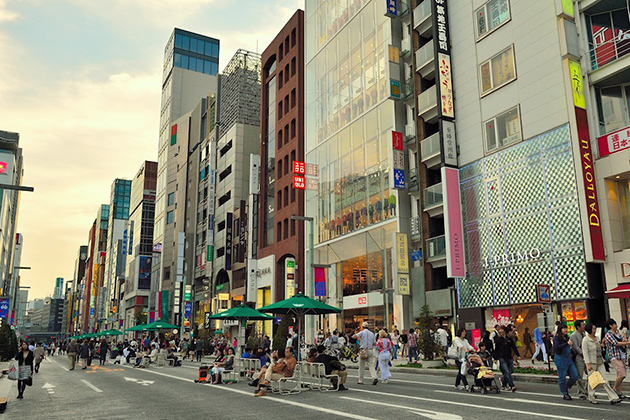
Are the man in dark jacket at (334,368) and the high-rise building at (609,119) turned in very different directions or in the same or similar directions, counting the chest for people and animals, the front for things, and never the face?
very different directions

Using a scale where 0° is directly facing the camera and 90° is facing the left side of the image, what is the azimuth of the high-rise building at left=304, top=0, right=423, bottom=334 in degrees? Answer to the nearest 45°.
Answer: approximately 45°

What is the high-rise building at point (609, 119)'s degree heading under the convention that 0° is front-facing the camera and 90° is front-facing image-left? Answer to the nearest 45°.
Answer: approximately 45°

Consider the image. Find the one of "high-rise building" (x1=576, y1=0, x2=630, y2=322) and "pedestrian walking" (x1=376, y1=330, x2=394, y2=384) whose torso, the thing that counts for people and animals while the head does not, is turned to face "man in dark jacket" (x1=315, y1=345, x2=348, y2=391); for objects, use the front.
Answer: the high-rise building

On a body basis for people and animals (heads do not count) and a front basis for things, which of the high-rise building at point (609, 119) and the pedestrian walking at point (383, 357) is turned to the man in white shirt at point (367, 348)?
the high-rise building

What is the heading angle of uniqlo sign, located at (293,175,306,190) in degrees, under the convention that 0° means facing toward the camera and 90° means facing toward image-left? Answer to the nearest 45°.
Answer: approximately 0°

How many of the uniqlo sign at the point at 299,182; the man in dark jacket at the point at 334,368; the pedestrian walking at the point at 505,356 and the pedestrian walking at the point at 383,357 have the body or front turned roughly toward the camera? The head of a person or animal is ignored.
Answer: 2

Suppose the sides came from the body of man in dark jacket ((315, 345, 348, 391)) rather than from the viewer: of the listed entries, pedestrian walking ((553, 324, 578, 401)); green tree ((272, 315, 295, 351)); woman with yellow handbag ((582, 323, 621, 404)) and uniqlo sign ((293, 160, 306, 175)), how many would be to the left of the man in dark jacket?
2

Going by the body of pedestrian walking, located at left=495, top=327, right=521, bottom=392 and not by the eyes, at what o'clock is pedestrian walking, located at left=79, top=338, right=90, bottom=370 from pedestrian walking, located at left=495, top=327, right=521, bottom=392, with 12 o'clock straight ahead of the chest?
pedestrian walking, located at left=79, top=338, right=90, bottom=370 is roughly at 4 o'clock from pedestrian walking, located at left=495, top=327, right=521, bottom=392.

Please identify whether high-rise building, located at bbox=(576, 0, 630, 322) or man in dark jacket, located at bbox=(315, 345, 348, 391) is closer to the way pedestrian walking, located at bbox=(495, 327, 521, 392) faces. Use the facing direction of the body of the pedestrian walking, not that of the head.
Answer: the man in dark jacket

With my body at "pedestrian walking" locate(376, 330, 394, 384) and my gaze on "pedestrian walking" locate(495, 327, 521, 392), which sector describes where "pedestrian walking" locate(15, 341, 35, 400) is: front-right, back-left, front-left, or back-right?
back-right

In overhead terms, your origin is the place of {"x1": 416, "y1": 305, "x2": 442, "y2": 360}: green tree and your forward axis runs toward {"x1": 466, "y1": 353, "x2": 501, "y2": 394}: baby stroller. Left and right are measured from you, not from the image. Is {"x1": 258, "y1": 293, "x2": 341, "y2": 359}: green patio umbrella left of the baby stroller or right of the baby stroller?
right

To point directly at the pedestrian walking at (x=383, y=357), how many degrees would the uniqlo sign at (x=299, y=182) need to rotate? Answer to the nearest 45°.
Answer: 0° — it already faces them
